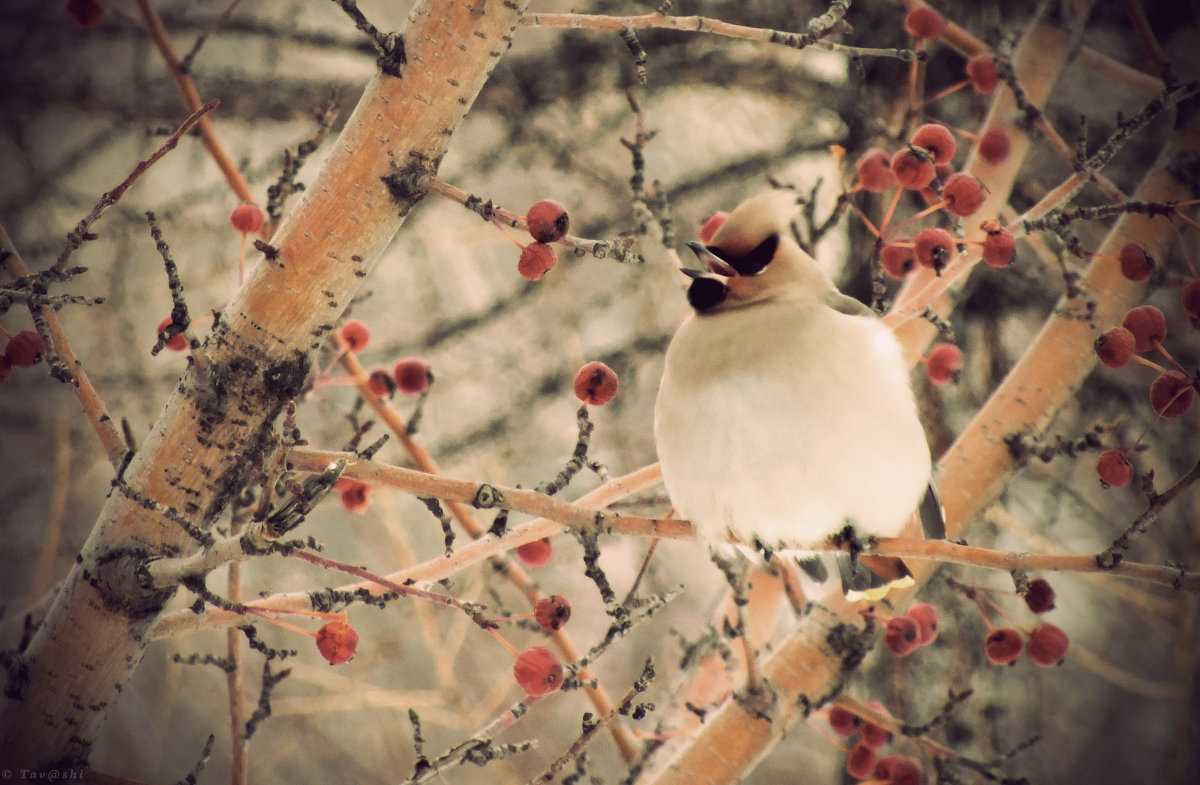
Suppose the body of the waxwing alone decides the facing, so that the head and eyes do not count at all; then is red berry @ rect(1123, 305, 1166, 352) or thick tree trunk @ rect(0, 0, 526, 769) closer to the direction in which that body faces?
the thick tree trunk

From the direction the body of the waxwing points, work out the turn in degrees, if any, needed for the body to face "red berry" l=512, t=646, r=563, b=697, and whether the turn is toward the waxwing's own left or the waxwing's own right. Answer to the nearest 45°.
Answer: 0° — it already faces it

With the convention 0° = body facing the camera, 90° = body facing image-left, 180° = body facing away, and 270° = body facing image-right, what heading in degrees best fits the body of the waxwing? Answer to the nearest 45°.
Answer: approximately 45°

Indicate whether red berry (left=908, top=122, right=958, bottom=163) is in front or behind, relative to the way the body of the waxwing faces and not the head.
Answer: behind
